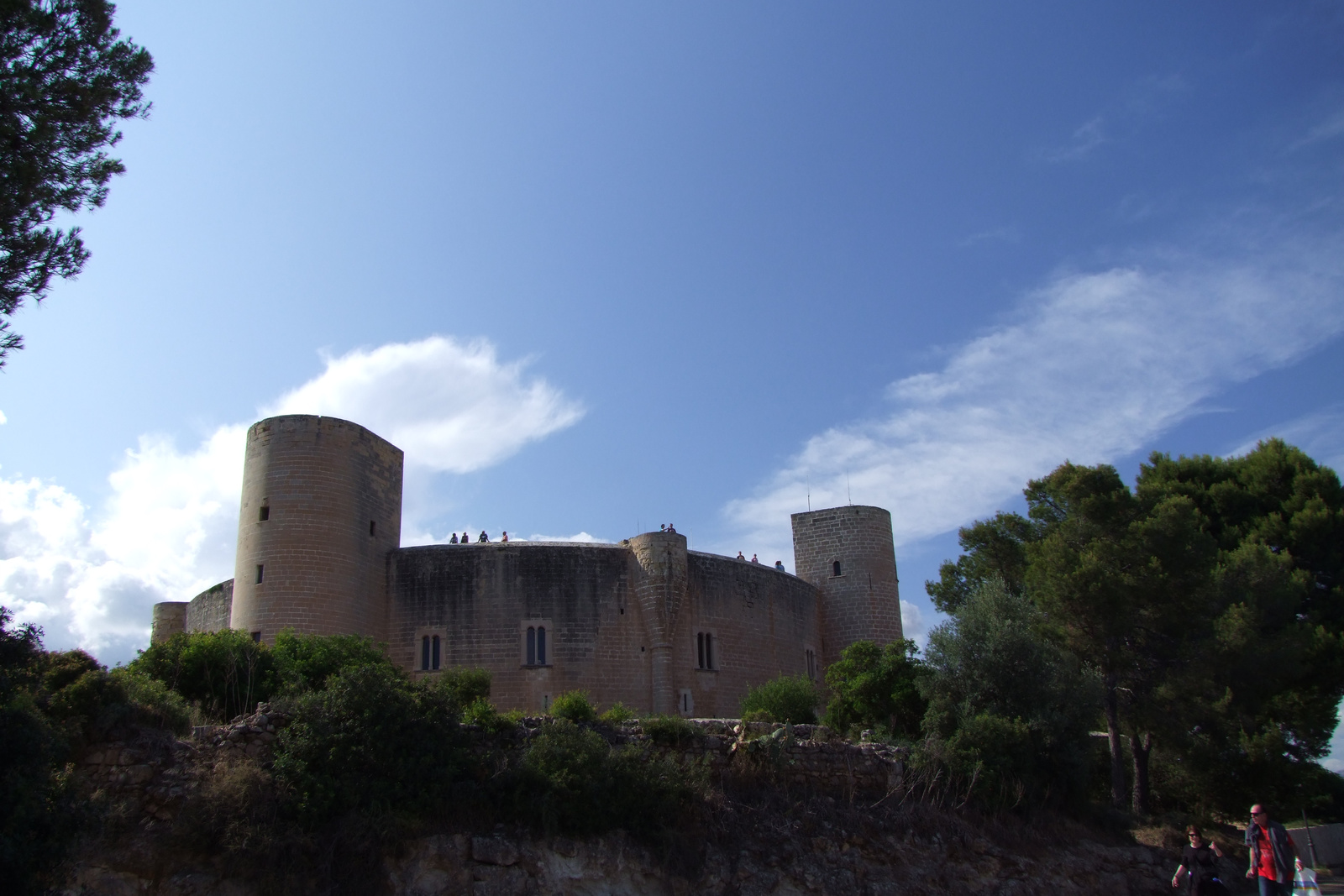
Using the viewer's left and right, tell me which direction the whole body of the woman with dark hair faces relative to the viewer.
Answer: facing the viewer and to the left of the viewer

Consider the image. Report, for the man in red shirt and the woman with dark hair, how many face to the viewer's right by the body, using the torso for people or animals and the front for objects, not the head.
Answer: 0

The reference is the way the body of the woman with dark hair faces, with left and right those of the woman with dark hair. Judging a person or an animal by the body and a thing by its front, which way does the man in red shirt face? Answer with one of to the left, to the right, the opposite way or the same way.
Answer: the same way

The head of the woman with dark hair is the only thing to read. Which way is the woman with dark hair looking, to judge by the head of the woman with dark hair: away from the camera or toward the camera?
toward the camera

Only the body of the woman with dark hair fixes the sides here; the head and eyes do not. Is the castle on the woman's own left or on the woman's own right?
on the woman's own right

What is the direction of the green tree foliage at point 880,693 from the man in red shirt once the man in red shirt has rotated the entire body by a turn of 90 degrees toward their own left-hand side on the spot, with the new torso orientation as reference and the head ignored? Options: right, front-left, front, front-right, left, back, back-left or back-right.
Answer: back

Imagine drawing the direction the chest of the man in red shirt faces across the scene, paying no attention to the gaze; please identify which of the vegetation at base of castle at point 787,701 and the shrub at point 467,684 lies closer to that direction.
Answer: the shrub

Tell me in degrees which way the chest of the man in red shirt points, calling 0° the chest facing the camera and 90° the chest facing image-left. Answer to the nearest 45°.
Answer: approximately 45°

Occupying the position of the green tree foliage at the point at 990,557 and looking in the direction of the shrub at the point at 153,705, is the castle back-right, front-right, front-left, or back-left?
front-right

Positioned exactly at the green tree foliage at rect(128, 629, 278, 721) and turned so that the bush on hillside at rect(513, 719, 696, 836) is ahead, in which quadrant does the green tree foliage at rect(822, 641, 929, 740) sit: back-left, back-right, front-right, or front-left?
front-left

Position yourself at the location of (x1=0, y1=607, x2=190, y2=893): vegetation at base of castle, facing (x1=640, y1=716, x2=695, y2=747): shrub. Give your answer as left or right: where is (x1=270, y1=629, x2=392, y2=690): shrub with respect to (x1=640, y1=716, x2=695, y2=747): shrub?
left
